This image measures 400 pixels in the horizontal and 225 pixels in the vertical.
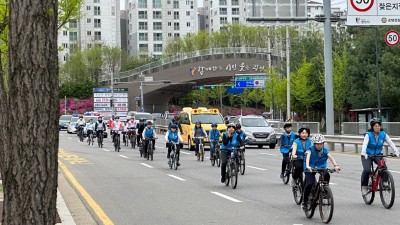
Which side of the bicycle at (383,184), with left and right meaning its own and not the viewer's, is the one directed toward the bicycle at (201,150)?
back

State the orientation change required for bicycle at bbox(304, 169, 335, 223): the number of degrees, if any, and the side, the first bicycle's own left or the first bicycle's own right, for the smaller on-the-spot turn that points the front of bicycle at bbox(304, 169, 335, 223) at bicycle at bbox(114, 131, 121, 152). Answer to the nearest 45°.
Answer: approximately 180°

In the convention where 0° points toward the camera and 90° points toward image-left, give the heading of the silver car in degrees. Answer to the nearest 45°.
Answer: approximately 315°

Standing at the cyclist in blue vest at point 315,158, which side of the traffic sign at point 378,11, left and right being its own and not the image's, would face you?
front

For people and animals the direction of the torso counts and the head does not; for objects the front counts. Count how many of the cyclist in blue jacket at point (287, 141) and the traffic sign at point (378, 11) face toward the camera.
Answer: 2

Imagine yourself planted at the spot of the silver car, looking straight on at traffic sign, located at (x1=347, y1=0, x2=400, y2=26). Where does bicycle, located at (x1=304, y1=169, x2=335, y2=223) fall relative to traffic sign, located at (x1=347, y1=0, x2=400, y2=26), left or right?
right

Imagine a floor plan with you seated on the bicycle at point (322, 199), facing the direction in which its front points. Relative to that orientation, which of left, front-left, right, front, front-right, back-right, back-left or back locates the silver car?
back-left

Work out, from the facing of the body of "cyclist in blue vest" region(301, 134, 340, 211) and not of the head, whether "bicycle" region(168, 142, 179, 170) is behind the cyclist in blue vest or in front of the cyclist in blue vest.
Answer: behind

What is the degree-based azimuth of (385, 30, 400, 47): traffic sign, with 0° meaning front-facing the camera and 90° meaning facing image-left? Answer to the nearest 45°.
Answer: approximately 0°

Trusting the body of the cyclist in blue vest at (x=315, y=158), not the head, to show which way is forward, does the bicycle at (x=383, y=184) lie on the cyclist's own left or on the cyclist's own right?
on the cyclist's own left
